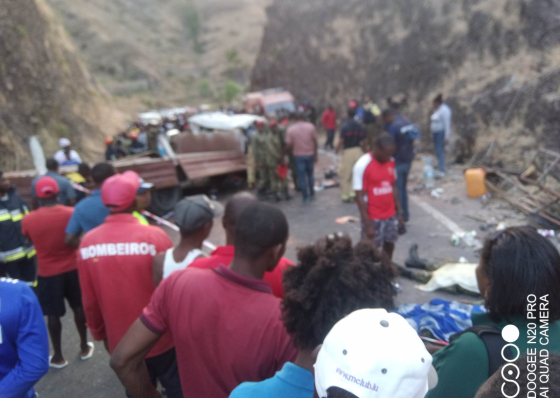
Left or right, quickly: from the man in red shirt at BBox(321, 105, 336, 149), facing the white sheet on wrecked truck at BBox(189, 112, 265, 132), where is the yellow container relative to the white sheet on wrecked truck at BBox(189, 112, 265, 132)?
left

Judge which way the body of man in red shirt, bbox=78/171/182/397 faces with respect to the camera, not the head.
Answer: away from the camera

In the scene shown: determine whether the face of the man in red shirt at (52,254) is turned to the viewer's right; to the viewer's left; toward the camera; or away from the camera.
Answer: away from the camera

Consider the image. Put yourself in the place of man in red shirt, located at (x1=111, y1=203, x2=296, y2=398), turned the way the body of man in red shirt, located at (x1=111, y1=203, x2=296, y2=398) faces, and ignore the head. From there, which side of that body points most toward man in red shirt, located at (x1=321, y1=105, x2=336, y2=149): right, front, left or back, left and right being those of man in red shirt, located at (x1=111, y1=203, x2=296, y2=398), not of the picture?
front

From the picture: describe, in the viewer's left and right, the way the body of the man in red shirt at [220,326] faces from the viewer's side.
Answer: facing away from the viewer and to the right of the viewer

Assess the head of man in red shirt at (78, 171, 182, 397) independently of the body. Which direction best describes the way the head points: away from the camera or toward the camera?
away from the camera

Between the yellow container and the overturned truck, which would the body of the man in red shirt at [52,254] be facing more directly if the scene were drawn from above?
the overturned truck

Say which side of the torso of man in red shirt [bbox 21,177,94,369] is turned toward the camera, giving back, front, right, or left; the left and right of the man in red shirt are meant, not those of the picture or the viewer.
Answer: back
